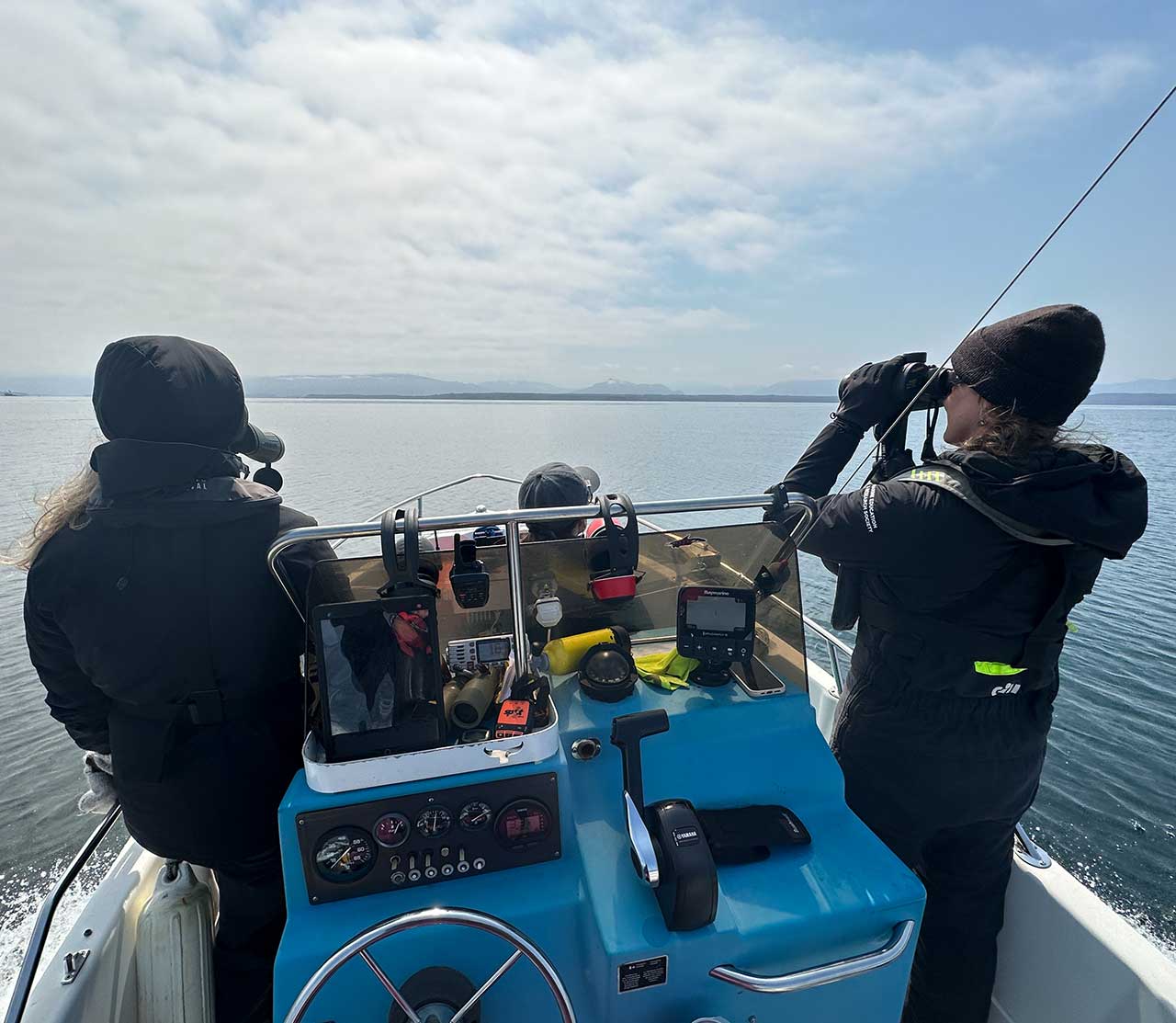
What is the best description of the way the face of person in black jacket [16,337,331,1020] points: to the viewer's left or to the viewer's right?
to the viewer's right

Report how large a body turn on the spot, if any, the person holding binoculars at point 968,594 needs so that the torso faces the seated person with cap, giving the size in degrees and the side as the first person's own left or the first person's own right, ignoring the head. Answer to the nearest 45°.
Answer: approximately 45° to the first person's own left

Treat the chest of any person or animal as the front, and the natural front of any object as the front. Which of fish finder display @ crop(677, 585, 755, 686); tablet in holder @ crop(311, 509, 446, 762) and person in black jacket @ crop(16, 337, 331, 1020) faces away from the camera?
the person in black jacket

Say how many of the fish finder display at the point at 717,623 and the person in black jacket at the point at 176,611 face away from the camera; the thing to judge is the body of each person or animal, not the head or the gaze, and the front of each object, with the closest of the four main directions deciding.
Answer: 1

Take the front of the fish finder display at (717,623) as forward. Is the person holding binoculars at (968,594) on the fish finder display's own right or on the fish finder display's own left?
on the fish finder display's own left

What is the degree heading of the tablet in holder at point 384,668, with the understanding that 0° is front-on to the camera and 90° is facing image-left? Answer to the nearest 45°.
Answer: approximately 0°

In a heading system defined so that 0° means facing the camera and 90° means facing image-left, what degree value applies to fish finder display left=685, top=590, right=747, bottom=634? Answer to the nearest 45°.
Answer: approximately 0°

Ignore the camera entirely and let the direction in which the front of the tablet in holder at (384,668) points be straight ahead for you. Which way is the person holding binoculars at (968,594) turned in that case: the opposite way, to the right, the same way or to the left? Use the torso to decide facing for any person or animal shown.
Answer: the opposite way

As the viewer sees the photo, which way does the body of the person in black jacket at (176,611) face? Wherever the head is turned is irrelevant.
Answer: away from the camera

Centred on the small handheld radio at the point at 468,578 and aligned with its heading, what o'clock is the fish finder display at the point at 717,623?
The fish finder display is roughly at 9 o'clock from the small handheld radio.

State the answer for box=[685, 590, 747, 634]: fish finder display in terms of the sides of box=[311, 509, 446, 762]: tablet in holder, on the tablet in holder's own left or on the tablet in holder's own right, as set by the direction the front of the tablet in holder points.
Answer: on the tablet in holder's own left
